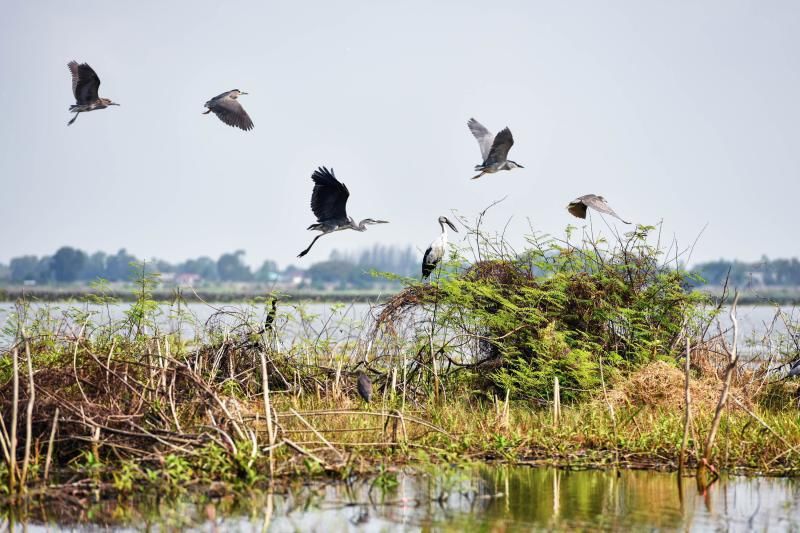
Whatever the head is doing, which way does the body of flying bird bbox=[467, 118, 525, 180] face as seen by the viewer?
to the viewer's right

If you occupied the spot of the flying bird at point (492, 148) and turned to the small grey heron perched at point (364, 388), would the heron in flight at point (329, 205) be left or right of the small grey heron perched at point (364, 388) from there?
right

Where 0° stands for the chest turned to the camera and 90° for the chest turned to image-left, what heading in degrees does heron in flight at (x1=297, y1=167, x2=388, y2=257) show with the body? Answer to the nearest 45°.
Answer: approximately 270°

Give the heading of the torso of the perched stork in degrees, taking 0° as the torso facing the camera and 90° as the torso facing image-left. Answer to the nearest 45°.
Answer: approximately 270°

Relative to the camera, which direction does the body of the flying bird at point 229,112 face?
to the viewer's right

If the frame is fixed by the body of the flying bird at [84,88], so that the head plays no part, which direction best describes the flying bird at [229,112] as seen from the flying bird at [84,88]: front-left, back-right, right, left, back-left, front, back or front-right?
front-right

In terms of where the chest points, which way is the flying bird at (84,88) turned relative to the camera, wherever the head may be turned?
to the viewer's right

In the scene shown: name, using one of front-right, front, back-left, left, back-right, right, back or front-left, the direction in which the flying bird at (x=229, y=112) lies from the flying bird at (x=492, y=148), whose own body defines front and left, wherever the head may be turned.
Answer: back

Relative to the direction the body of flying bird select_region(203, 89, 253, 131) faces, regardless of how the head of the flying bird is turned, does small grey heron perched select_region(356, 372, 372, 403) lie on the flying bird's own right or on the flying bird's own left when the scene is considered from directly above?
on the flying bird's own right

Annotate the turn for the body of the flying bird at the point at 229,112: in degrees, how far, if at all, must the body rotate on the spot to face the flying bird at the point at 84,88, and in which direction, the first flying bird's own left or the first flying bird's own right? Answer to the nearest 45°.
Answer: approximately 135° to the first flying bird's own left
